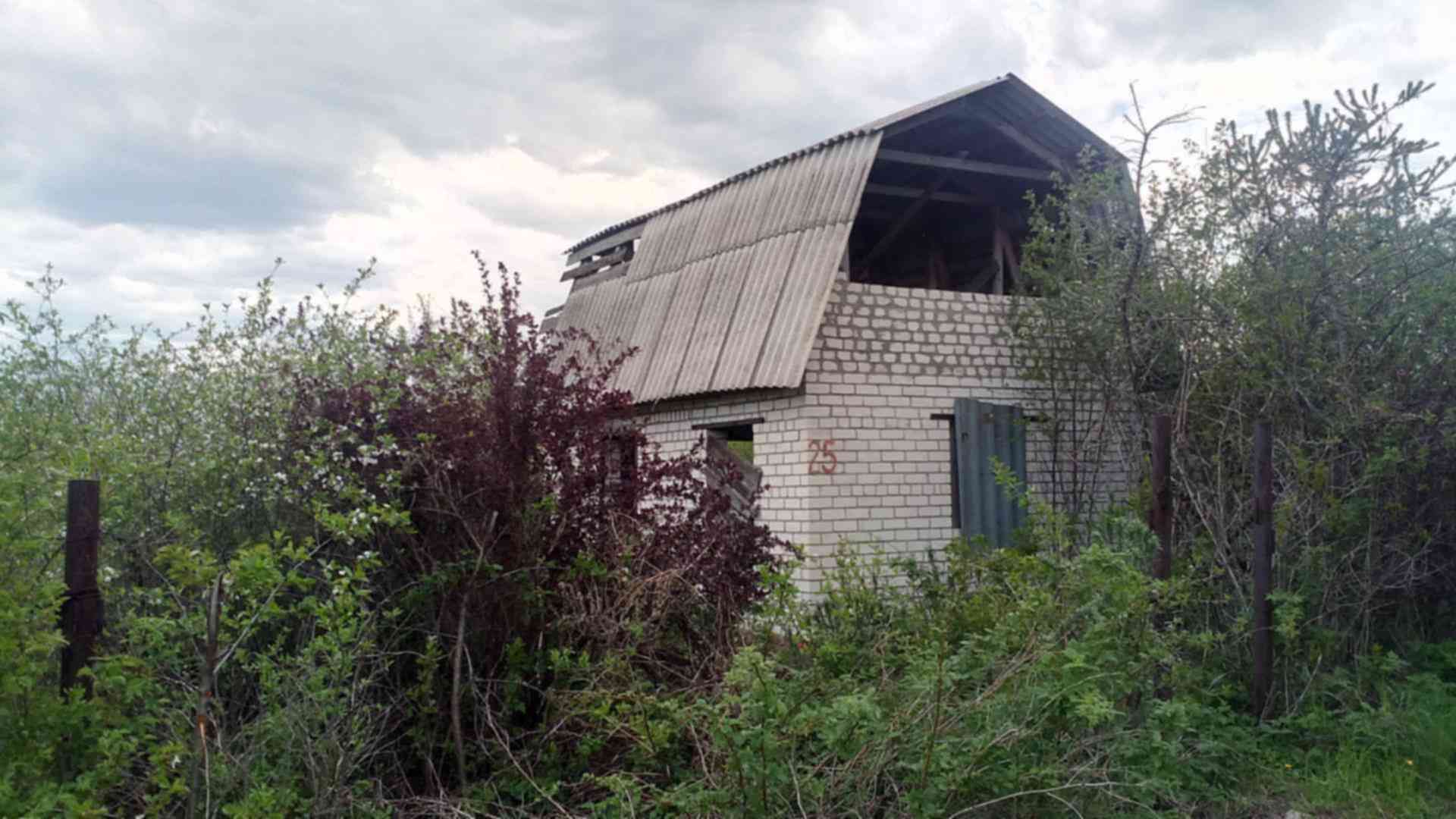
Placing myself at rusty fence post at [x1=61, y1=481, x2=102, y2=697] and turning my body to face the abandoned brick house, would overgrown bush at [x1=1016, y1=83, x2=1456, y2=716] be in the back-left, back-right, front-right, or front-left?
front-right

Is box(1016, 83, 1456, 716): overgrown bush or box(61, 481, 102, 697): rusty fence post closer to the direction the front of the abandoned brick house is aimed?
the overgrown bush

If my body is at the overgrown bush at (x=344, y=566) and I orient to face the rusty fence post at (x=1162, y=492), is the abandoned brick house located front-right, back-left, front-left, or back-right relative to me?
front-left

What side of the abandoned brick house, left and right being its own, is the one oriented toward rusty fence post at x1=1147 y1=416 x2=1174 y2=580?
front

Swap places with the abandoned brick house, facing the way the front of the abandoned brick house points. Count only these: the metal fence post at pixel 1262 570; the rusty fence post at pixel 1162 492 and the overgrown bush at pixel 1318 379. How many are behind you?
0

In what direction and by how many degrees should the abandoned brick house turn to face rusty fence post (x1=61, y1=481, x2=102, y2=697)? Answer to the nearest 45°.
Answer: approximately 90° to its right

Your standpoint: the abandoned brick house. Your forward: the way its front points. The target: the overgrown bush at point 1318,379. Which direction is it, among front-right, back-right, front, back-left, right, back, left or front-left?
front

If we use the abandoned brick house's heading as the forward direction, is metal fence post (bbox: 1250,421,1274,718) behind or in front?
in front

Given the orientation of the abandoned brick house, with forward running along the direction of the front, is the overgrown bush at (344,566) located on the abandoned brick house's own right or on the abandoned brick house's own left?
on the abandoned brick house's own right
